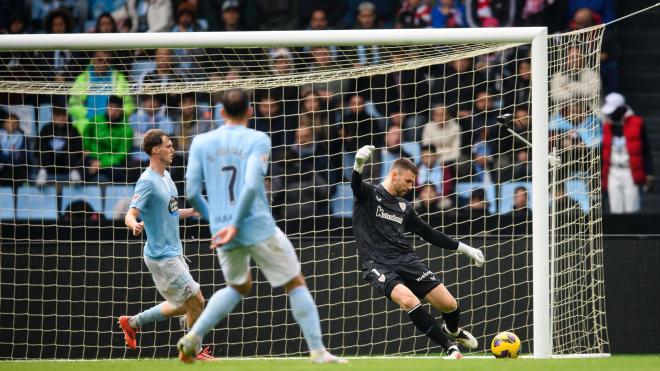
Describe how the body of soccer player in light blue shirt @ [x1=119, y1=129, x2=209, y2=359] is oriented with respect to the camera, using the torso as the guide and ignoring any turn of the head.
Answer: to the viewer's right

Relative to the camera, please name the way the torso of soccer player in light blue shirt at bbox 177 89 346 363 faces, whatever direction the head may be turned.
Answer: away from the camera

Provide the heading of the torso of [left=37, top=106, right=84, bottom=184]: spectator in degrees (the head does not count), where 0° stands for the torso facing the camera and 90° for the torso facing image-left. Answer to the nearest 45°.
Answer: approximately 0°

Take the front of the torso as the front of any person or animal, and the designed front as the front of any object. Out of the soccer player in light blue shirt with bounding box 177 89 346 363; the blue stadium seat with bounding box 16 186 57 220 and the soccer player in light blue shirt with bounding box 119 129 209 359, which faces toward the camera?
the blue stadium seat

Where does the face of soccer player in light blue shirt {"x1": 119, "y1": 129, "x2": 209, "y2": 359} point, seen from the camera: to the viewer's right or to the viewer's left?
to the viewer's right

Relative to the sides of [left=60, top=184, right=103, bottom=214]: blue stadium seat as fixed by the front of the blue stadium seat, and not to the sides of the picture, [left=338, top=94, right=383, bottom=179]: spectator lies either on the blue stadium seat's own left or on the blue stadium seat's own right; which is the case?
on the blue stadium seat's own left
